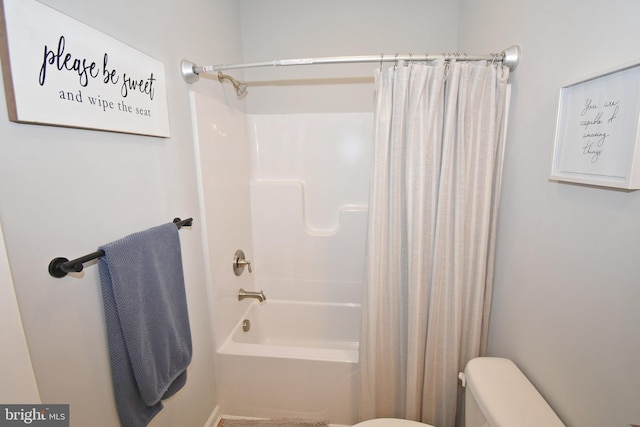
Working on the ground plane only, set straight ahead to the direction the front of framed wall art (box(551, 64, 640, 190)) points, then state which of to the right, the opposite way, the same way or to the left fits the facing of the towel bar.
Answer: the opposite way

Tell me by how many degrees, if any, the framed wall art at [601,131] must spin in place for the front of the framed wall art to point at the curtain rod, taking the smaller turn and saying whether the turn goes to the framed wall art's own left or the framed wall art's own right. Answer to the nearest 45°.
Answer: approximately 45° to the framed wall art's own right

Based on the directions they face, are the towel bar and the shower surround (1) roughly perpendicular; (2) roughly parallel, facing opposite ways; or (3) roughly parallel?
roughly perpendicular

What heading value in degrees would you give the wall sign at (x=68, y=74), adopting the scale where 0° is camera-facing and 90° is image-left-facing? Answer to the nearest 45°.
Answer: approximately 315°

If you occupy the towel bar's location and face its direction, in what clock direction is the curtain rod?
The curtain rod is roughly at 11 o'clock from the towel bar.

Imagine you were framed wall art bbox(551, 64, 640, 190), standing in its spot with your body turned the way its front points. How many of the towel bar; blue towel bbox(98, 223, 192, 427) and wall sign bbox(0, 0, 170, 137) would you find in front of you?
3

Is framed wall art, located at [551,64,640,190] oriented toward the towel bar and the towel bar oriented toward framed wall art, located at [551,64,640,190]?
yes

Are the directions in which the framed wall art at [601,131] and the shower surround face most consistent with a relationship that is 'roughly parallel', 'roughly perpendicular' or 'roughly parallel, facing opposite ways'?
roughly perpendicular

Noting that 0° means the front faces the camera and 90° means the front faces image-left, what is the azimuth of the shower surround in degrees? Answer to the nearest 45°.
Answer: approximately 0°
